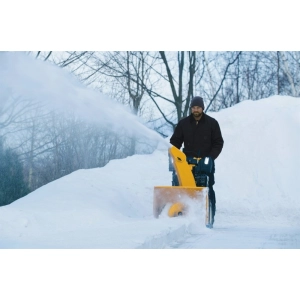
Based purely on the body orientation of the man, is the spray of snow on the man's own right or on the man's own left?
on the man's own right

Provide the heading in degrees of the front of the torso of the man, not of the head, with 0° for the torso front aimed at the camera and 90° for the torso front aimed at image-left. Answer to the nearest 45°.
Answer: approximately 0°

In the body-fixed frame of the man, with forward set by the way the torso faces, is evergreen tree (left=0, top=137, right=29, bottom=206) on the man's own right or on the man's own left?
on the man's own right
